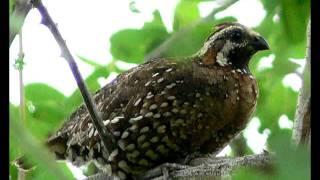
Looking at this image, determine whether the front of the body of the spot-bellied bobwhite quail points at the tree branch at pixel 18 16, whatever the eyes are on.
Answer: no

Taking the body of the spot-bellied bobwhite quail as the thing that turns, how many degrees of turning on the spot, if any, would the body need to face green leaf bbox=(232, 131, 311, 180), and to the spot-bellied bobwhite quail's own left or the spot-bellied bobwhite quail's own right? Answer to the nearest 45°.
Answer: approximately 90° to the spot-bellied bobwhite quail's own right

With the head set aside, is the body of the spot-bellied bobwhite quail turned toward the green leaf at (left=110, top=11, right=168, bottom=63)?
no

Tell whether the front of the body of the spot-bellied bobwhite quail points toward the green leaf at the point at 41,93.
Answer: no

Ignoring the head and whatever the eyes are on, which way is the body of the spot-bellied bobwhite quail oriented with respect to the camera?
to the viewer's right
